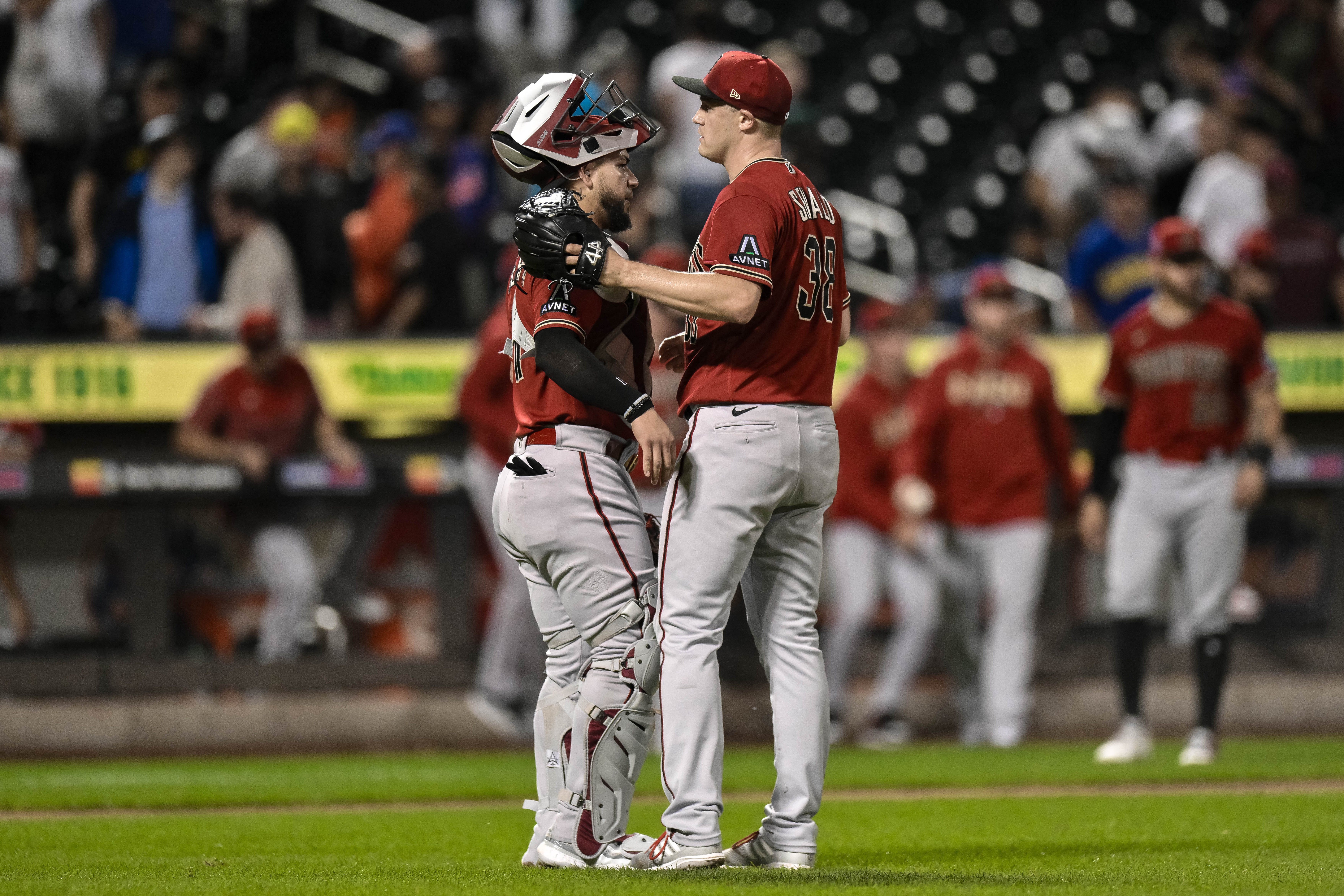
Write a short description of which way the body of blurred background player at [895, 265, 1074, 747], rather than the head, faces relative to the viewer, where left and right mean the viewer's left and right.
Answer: facing the viewer

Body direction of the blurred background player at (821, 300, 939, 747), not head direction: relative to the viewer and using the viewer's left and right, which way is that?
facing the viewer and to the right of the viewer

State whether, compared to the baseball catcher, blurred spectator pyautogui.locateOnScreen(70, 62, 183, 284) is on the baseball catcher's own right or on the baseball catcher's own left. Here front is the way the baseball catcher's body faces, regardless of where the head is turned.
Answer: on the baseball catcher's own left

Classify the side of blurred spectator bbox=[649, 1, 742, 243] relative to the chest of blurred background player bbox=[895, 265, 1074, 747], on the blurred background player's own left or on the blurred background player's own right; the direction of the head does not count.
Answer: on the blurred background player's own right

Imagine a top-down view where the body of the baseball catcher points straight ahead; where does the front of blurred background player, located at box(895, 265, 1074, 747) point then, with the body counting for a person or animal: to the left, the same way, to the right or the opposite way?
to the right

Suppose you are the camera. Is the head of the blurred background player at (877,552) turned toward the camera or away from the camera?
toward the camera

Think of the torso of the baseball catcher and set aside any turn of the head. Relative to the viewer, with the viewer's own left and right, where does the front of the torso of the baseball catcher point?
facing to the right of the viewer

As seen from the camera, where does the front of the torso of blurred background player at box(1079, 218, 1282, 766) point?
toward the camera

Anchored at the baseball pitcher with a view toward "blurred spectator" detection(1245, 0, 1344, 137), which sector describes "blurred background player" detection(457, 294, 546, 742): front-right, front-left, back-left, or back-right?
front-left

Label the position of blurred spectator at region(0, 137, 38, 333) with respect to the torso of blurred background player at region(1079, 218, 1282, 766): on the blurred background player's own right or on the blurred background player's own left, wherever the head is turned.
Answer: on the blurred background player's own right

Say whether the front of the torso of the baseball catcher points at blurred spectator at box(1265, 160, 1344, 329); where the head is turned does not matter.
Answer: no

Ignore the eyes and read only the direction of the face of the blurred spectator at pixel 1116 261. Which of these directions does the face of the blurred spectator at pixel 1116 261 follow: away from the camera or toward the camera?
toward the camera

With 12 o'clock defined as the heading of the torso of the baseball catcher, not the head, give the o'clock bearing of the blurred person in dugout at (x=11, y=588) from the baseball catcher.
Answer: The blurred person in dugout is roughly at 8 o'clock from the baseball catcher.

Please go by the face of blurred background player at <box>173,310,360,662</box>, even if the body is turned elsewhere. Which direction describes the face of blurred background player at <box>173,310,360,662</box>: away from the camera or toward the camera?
toward the camera

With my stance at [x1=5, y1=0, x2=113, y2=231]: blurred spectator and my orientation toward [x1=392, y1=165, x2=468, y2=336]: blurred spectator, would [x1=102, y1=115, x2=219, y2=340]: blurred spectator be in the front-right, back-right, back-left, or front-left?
front-right

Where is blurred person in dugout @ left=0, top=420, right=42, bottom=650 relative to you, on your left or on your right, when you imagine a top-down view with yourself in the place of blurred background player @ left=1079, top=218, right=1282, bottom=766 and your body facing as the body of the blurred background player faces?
on your right

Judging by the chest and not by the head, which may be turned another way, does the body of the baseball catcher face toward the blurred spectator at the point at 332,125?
no

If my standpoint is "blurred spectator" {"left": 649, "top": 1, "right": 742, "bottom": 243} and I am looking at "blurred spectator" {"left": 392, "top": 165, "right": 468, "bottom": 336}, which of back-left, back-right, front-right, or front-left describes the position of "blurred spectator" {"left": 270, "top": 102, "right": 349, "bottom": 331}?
front-right
